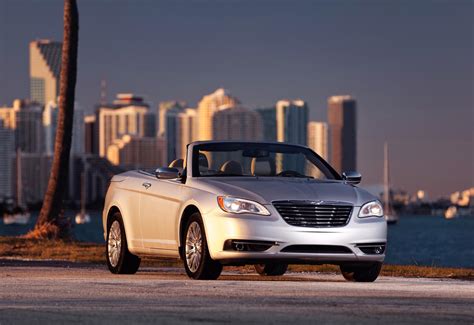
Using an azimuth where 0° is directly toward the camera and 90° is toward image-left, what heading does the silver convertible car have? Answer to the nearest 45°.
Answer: approximately 315°
